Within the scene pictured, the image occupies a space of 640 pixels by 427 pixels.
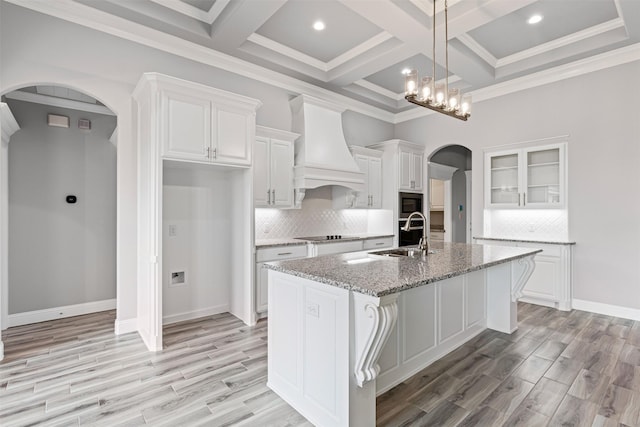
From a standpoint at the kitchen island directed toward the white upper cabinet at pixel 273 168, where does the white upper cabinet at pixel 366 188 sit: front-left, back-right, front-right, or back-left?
front-right

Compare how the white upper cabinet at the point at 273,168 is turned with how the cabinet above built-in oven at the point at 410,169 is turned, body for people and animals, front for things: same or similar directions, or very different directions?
same or similar directions

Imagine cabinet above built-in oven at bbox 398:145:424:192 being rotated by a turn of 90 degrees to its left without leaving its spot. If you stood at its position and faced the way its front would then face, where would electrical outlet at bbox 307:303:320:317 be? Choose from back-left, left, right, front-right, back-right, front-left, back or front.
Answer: back-right

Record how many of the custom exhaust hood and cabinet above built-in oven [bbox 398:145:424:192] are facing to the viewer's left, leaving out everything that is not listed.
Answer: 0

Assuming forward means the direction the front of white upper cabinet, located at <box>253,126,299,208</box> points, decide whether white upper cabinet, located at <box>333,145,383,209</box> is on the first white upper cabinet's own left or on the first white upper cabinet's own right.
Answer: on the first white upper cabinet's own left

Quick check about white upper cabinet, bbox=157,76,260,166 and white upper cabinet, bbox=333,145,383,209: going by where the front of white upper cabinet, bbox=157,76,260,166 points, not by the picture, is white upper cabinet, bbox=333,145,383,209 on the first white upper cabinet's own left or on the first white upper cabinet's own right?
on the first white upper cabinet's own left

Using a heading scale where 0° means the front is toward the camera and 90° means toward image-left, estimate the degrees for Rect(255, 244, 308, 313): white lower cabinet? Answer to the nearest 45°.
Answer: approximately 315°

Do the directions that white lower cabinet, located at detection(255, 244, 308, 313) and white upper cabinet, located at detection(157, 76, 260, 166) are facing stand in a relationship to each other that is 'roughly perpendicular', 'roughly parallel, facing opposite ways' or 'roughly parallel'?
roughly parallel

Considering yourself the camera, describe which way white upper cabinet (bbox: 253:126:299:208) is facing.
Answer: facing the viewer and to the right of the viewer

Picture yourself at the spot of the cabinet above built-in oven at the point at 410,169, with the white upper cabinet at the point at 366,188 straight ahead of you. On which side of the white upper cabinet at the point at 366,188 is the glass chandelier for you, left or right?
left

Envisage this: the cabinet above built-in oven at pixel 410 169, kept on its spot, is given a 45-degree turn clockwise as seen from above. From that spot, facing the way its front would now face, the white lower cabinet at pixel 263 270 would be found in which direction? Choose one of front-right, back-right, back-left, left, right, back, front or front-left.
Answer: front-right

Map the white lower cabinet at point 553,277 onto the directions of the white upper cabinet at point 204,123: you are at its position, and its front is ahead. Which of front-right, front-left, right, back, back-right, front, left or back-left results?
front-left

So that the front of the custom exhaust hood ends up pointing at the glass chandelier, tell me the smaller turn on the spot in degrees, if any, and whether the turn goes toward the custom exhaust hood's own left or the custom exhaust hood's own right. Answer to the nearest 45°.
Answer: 0° — it already faces it

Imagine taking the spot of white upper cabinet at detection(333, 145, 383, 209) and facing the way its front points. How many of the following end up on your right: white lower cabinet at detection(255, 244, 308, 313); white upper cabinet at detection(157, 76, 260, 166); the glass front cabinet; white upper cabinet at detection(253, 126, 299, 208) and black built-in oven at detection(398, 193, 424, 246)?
3

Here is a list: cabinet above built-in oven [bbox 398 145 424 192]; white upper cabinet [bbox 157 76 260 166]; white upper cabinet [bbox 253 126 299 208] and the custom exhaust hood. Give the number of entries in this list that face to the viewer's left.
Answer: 0

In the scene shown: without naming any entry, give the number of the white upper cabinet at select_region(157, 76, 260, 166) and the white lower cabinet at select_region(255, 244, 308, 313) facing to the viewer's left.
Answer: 0
